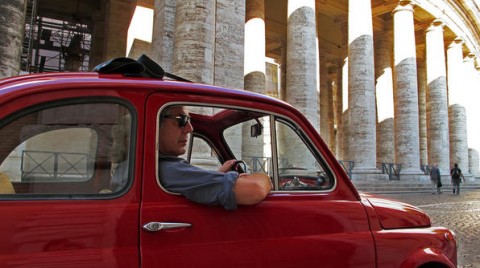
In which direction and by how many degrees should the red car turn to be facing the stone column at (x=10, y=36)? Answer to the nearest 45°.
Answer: approximately 135° to its left

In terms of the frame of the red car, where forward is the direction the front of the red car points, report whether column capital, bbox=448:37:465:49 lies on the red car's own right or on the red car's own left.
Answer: on the red car's own left

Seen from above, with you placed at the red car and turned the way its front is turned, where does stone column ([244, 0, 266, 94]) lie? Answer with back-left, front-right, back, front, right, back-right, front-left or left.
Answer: left

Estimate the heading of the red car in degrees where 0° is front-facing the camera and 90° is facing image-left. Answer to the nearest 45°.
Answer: approximately 270°

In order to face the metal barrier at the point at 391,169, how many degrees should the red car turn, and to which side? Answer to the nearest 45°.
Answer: approximately 45° to its left

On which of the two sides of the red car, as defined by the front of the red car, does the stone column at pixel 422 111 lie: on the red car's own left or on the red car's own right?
on the red car's own left

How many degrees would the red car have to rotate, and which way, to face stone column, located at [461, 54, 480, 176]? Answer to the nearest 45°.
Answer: approximately 45° to its left

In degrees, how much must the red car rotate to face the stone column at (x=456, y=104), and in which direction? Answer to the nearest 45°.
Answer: approximately 45° to its left

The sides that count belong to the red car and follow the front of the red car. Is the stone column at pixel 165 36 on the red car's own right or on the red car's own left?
on the red car's own left
